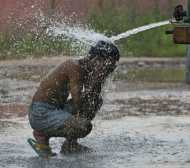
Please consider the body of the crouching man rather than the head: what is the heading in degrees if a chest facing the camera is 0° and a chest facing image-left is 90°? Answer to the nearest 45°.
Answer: approximately 270°
